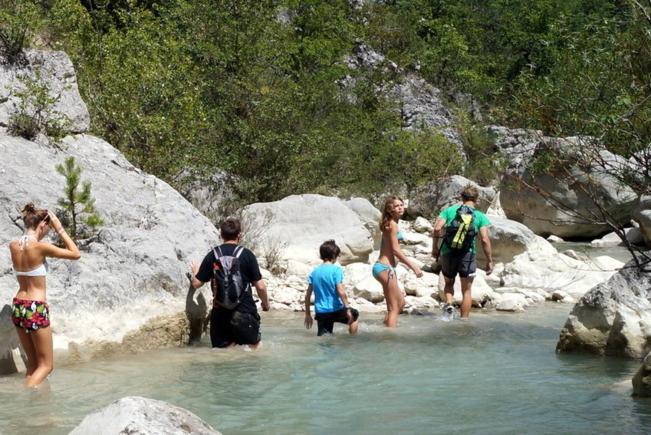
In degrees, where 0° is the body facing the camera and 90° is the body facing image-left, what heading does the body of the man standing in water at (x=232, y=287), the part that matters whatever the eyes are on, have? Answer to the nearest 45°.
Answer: approximately 180°

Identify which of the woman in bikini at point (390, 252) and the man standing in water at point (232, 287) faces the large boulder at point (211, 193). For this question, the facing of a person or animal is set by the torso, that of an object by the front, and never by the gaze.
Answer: the man standing in water

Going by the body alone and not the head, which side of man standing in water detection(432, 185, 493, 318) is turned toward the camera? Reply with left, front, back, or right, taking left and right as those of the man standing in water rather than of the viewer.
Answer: back

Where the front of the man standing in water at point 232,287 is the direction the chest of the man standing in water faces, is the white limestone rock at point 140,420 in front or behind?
behind
